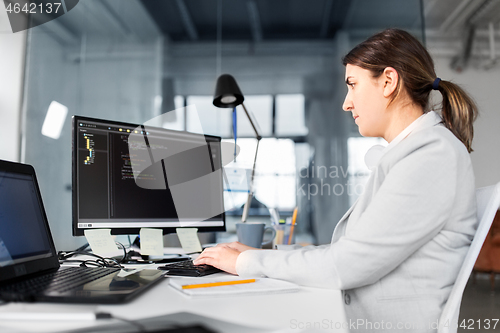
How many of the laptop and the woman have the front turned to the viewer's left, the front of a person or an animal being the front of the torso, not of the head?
1

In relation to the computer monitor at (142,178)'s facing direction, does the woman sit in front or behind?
in front

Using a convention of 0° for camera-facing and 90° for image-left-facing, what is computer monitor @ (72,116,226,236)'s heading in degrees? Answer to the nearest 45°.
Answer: approximately 315°

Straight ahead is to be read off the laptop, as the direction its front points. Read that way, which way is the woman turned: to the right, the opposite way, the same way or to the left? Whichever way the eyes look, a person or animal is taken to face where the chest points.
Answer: the opposite way

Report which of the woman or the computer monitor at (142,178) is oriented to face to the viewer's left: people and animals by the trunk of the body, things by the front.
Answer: the woman

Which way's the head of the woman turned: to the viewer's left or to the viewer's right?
to the viewer's left

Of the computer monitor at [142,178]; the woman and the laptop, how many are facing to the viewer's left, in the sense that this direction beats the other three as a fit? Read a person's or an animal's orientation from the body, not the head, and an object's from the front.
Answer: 1

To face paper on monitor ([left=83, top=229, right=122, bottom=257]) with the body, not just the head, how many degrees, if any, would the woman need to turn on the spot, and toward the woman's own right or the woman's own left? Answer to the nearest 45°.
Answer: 0° — they already face it

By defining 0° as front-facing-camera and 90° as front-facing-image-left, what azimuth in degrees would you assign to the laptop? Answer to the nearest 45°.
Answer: approximately 315°

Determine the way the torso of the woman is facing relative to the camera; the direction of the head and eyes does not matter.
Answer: to the viewer's left

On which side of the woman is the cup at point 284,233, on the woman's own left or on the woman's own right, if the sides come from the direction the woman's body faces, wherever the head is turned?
on the woman's own right
